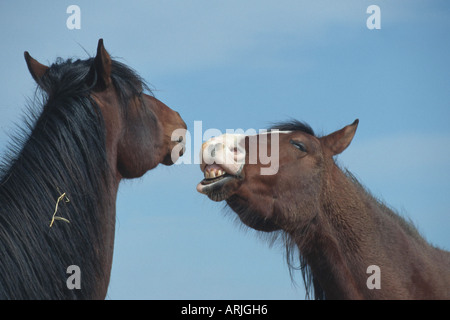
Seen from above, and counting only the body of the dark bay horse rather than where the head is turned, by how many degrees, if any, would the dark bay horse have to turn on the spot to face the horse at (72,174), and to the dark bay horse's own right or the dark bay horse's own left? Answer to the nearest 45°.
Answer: approximately 45° to the dark bay horse's own left

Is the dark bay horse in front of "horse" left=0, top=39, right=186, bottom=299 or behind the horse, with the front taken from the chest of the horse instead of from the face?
in front

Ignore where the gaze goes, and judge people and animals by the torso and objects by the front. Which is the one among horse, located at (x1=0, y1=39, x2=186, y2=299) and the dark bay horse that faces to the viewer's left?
the dark bay horse

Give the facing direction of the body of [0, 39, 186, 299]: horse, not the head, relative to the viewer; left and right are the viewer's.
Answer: facing away from the viewer and to the right of the viewer

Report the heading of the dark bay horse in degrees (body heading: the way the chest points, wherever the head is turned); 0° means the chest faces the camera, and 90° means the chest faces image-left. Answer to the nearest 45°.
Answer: approximately 90°

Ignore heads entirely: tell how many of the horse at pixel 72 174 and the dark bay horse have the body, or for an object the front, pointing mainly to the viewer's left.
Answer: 1
